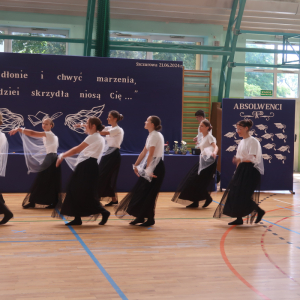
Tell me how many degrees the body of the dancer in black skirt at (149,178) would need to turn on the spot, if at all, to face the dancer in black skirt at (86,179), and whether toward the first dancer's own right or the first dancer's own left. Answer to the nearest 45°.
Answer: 0° — they already face them

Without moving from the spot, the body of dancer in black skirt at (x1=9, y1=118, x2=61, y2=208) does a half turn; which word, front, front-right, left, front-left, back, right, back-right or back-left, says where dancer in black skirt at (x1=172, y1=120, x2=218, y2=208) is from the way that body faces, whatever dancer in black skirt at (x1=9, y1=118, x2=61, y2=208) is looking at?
front

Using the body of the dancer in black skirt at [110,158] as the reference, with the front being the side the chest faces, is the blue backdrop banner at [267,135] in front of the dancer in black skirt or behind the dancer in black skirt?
behind

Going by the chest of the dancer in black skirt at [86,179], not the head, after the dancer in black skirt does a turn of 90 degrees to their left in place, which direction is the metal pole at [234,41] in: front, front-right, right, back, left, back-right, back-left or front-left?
back-left

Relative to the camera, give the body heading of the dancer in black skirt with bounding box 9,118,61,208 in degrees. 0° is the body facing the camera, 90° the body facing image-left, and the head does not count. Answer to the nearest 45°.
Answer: approximately 90°

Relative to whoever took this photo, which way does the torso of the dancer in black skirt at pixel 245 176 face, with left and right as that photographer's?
facing to the left of the viewer

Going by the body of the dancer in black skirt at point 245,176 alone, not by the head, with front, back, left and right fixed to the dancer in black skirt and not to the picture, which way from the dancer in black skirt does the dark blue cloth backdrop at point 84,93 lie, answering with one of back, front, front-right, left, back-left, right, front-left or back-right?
front-right

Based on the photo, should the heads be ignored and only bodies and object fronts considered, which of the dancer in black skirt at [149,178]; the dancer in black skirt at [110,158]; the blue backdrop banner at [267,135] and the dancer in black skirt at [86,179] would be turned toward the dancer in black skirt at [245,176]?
the blue backdrop banner

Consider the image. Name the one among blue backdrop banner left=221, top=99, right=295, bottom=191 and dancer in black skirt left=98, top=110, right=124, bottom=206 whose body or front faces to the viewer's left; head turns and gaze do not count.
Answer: the dancer in black skirt

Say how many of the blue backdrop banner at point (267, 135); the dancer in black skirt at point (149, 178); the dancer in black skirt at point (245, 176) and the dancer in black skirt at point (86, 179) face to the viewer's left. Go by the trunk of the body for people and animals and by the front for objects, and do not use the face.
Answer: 3

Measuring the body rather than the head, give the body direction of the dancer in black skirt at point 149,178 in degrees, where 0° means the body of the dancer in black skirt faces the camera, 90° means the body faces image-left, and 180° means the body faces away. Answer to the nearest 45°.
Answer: approximately 90°

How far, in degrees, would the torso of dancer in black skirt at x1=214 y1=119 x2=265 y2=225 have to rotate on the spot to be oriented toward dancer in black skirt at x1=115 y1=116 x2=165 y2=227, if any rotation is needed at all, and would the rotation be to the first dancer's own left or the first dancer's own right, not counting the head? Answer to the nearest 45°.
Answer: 0° — they already face them

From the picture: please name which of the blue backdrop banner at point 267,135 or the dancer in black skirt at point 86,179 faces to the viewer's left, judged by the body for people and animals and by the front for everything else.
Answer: the dancer in black skirt

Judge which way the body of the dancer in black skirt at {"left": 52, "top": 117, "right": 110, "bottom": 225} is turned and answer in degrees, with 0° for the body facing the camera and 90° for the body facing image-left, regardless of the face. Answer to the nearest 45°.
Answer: approximately 90°

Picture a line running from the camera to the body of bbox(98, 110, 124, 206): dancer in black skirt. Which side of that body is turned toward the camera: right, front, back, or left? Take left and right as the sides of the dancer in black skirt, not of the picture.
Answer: left
